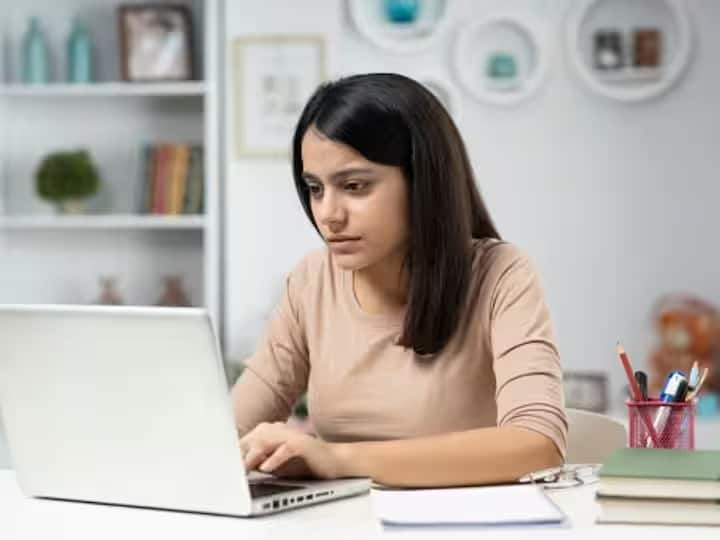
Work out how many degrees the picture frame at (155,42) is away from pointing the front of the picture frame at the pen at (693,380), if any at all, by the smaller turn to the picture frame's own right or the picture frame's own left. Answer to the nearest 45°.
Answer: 0° — it already faces it

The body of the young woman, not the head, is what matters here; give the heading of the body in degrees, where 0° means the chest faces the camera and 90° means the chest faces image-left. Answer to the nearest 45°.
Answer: approximately 45°

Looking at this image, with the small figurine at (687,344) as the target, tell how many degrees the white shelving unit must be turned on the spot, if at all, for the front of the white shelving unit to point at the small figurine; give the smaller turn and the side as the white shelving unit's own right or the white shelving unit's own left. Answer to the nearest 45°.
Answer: approximately 45° to the white shelving unit's own left

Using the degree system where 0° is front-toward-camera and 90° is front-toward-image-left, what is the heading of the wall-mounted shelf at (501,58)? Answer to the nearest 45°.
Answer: approximately 0°

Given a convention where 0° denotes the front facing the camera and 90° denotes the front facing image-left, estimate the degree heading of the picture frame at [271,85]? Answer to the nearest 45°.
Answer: approximately 0°

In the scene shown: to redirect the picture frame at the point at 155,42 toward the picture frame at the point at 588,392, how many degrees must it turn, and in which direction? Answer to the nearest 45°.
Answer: approximately 45° to its left

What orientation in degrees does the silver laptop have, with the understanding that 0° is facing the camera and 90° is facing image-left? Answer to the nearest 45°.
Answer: approximately 225°
